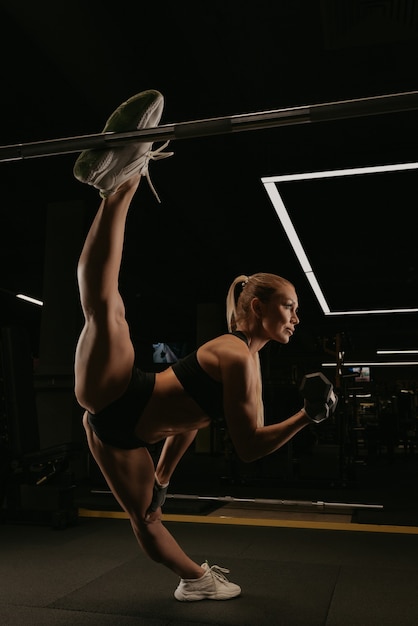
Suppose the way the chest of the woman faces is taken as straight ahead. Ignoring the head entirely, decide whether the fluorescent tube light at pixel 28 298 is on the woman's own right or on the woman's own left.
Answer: on the woman's own left

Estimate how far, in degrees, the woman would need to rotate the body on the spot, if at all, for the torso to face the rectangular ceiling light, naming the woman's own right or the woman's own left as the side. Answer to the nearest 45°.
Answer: approximately 90° to the woman's own left

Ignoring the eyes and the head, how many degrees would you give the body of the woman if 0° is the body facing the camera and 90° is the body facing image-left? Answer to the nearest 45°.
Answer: approximately 270°
